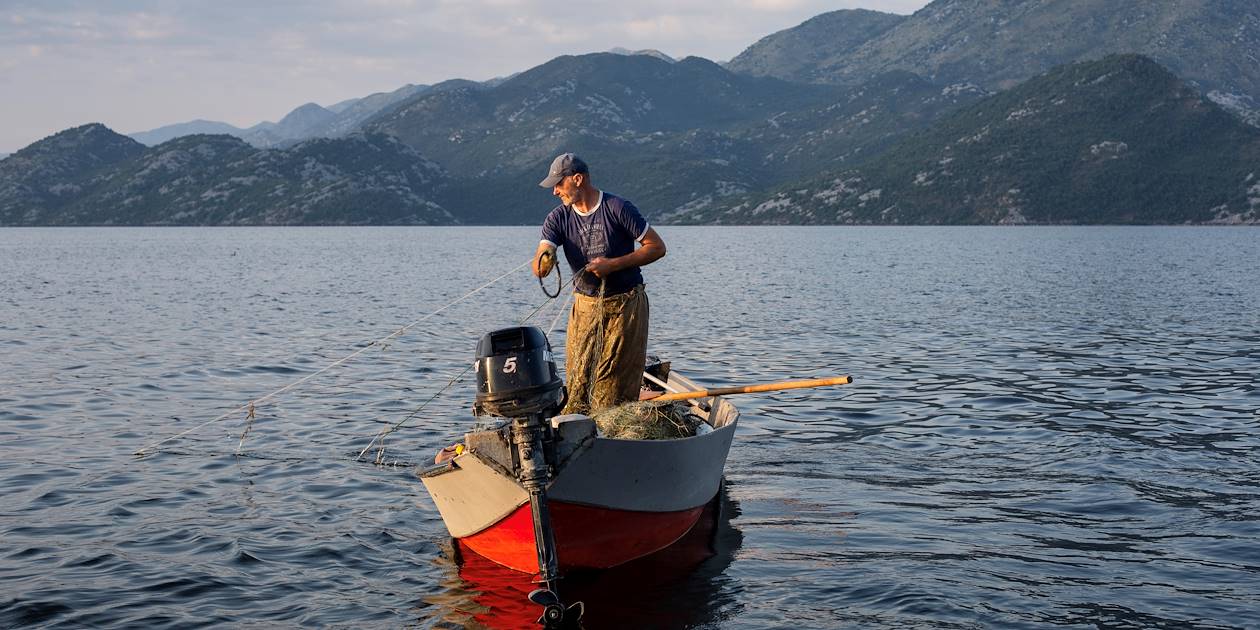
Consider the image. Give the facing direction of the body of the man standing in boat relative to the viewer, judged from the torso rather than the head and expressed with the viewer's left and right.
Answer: facing the viewer and to the left of the viewer
